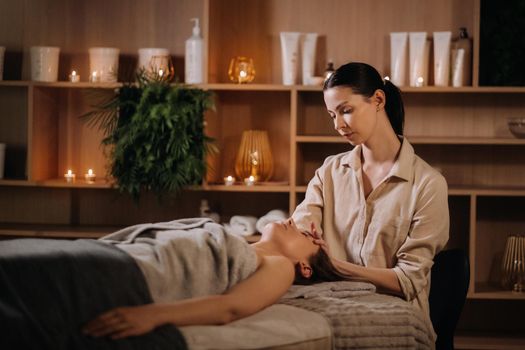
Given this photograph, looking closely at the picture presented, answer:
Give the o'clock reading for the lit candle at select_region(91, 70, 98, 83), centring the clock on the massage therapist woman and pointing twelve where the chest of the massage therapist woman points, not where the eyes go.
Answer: The lit candle is roughly at 3 o'clock from the massage therapist woman.

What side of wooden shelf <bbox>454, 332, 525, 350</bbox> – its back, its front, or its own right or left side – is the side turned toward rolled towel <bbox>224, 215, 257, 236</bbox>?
right

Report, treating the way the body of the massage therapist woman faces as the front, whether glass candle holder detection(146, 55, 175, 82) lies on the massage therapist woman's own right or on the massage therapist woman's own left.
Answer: on the massage therapist woman's own right

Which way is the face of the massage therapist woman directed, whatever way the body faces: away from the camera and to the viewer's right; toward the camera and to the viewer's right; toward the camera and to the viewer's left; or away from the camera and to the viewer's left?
toward the camera and to the viewer's left

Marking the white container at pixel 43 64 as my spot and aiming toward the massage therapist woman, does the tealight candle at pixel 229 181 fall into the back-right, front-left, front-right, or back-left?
front-left

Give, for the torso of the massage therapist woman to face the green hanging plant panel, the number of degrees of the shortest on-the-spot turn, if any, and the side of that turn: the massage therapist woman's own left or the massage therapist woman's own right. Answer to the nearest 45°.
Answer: approximately 90° to the massage therapist woman's own right

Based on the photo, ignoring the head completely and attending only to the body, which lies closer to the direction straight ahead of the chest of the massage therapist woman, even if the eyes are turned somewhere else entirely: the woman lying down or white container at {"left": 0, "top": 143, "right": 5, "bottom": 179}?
the woman lying down

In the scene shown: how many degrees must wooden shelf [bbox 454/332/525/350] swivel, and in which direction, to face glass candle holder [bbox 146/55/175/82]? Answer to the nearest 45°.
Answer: approximately 90° to its right

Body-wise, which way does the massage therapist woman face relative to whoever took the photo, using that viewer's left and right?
facing the viewer and to the left of the viewer

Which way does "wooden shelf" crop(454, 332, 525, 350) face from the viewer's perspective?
toward the camera
